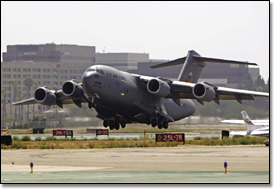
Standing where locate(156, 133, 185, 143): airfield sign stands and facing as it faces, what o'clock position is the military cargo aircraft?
The military cargo aircraft is roughly at 6 o'clock from the airfield sign.

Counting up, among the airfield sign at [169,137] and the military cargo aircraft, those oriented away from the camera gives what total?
0

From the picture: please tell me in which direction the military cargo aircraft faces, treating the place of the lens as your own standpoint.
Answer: facing the viewer and to the left of the viewer

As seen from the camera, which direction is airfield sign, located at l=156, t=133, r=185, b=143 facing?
toward the camera

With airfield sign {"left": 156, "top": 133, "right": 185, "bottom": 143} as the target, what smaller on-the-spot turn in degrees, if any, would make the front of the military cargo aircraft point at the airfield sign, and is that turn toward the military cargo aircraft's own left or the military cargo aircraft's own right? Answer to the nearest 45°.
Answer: approximately 90° to the military cargo aircraft's own left
